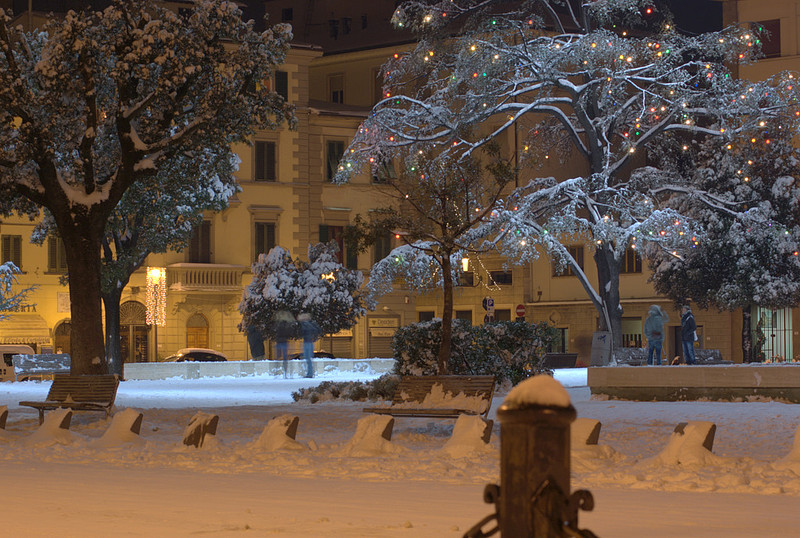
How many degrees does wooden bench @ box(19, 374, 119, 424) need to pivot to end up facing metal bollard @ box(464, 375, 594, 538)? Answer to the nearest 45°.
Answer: approximately 45° to its left

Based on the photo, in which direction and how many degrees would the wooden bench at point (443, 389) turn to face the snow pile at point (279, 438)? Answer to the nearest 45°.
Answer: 0° — it already faces it

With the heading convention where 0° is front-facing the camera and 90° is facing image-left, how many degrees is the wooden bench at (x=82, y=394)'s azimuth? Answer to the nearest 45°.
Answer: approximately 45°

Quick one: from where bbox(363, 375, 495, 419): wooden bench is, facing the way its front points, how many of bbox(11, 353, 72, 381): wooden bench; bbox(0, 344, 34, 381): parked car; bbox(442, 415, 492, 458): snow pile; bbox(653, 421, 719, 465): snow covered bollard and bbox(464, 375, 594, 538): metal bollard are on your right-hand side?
2

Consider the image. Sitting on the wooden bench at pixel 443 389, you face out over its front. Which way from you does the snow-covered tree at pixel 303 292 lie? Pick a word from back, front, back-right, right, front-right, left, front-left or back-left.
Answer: back-right

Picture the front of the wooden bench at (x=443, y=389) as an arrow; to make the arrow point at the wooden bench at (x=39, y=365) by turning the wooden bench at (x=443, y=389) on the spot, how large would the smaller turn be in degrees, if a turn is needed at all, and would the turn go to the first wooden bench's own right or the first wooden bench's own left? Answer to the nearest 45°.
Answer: approximately 90° to the first wooden bench's own right

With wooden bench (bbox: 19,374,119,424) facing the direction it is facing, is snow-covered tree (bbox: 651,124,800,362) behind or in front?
behind

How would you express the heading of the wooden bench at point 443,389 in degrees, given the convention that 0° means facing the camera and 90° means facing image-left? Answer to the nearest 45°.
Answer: approximately 45°

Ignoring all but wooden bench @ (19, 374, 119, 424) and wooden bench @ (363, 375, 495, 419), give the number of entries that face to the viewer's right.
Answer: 0

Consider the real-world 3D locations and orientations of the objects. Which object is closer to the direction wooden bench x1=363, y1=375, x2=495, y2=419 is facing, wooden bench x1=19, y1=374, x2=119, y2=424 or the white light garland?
the wooden bench

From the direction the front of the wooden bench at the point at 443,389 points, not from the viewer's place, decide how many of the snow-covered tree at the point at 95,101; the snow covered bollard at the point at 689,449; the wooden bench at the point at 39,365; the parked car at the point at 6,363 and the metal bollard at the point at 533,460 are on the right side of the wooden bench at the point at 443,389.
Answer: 3

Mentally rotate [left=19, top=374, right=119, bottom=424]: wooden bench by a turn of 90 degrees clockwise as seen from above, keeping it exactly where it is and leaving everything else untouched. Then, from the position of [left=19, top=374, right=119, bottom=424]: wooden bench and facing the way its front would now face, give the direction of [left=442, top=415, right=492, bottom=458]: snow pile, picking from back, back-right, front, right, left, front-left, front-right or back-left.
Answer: back
